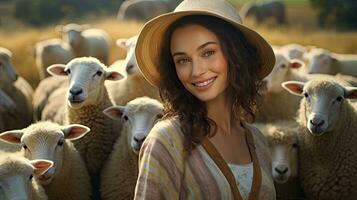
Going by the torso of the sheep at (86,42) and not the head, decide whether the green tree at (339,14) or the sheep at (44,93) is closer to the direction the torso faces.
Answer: the sheep

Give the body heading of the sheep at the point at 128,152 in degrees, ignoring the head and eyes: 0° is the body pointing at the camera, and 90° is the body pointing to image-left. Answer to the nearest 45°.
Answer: approximately 0°

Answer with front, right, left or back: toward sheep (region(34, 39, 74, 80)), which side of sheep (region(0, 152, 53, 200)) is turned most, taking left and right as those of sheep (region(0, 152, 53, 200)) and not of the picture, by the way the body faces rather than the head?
back

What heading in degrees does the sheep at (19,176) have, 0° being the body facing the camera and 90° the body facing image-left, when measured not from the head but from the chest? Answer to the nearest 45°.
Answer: approximately 0°

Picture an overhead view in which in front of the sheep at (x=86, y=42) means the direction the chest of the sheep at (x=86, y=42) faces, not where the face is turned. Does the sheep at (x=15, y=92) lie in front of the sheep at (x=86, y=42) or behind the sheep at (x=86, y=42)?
in front
